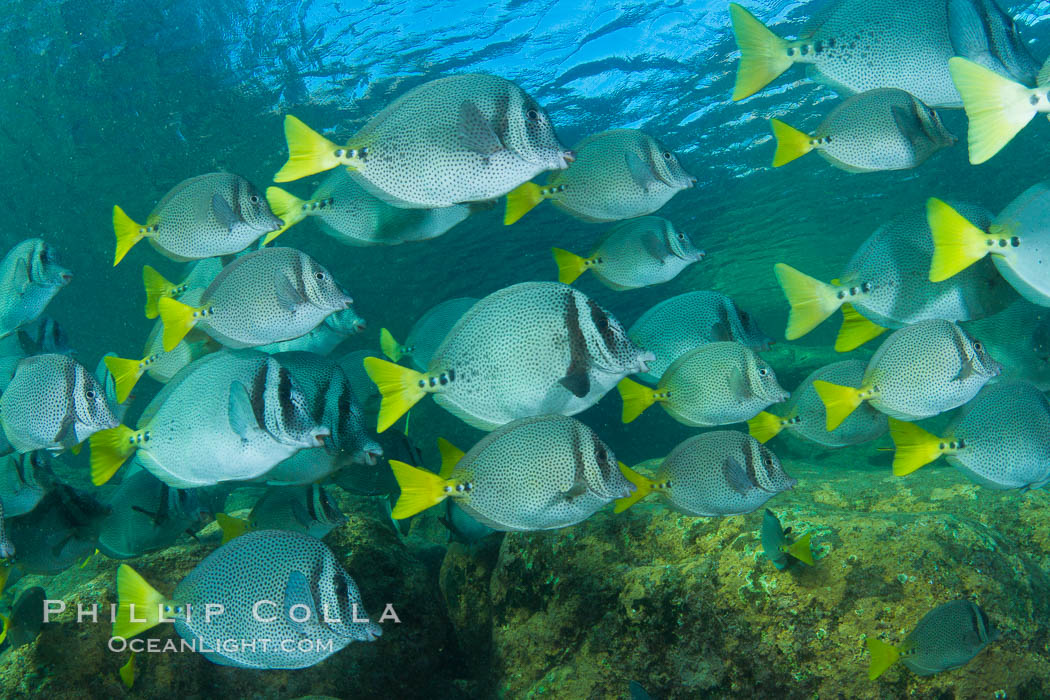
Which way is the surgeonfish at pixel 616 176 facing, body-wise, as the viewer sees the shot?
to the viewer's right

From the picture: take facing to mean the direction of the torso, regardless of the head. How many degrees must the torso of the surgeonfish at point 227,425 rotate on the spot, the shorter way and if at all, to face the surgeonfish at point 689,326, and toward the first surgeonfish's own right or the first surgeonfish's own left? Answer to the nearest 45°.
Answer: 0° — it already faces it

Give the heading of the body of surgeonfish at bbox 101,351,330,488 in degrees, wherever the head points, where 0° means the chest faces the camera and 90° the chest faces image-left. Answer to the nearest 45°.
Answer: approximately 270°

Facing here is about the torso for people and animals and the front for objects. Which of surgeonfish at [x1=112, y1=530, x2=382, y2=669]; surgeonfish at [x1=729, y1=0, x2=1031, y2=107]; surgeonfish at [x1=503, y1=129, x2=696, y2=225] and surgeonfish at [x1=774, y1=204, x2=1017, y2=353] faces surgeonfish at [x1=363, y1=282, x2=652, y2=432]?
surgeonfish at [x1=112, y1=530, x2=382, y2=669]

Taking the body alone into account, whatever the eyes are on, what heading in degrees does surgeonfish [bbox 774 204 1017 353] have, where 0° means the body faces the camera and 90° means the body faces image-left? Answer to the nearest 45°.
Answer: approximately 270°

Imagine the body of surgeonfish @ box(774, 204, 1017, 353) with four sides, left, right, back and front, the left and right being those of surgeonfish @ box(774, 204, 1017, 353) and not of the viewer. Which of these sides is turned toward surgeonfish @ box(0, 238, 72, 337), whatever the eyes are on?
back

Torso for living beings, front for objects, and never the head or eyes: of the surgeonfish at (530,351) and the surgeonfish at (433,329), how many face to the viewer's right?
2

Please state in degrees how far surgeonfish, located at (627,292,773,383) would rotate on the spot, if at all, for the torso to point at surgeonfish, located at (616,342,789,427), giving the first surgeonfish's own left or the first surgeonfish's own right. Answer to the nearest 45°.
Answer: approximately 90° to the first surgeonfish's own right

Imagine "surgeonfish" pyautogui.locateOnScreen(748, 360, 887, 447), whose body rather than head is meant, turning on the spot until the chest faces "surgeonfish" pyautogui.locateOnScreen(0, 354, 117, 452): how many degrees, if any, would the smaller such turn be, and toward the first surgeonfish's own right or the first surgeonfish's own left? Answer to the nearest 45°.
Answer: approximately 135° to the first surgeonfish's own right

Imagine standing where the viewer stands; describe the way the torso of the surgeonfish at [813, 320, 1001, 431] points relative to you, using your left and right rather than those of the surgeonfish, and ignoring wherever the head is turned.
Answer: facing to the right of the viewer
